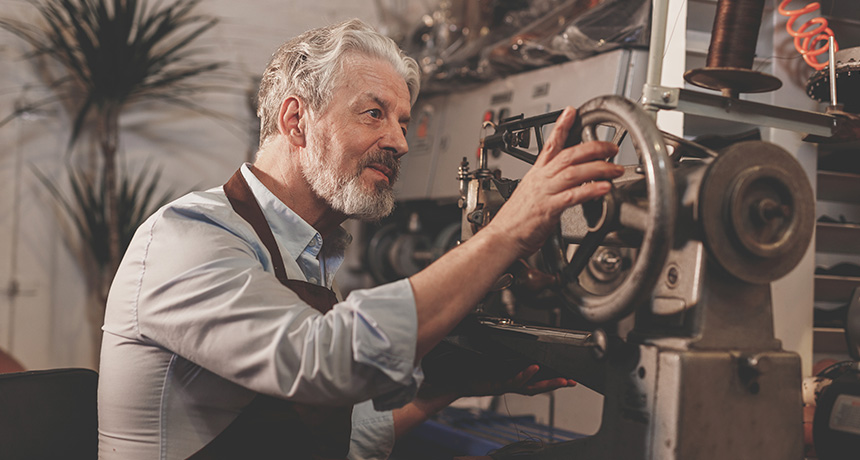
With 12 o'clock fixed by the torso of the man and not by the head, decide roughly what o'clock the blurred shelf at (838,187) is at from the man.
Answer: The blurred shelf is roughly at 11 o'clock from the man.

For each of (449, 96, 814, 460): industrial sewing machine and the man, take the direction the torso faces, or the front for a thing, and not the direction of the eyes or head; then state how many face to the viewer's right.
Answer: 1

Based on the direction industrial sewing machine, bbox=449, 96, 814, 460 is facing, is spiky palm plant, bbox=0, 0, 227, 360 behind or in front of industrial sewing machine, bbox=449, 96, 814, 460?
in front

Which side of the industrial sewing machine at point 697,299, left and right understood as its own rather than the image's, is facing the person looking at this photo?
left

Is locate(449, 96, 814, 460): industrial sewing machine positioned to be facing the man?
yes

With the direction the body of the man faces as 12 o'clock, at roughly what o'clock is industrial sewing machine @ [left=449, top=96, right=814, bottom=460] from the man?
The industrial sewing machine is roughly at 1 o'clock from the man.

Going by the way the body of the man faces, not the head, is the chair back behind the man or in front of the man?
behind

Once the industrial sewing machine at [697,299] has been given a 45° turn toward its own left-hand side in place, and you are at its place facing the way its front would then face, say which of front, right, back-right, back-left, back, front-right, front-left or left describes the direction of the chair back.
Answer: front-right

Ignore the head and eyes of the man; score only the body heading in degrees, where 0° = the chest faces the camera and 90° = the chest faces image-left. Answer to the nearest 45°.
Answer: approximately 270°

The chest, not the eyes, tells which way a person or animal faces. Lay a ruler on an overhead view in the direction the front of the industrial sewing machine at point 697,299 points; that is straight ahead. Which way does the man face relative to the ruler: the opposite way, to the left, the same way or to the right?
the opposite way

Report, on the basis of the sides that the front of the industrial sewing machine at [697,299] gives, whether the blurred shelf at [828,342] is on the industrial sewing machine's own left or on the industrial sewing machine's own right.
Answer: on the industrial sewing machine's own right

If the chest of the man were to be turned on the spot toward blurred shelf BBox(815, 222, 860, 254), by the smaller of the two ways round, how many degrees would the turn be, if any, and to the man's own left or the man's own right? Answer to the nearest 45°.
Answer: approximately 45° to the man's own left
